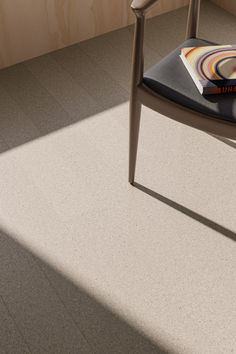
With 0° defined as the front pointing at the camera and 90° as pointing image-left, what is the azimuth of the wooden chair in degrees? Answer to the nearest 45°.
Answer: approximately 45°
